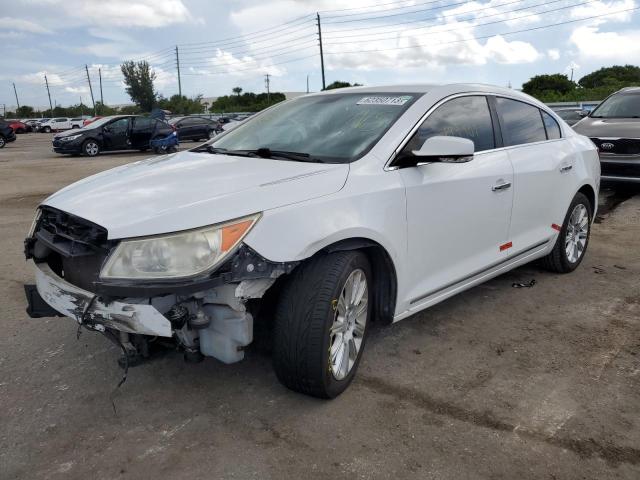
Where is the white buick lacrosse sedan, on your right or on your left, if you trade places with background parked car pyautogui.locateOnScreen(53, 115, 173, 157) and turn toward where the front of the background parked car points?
on your left

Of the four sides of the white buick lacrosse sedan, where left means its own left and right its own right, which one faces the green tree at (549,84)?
back

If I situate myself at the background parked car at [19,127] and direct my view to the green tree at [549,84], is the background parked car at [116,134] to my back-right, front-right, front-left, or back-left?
front-right

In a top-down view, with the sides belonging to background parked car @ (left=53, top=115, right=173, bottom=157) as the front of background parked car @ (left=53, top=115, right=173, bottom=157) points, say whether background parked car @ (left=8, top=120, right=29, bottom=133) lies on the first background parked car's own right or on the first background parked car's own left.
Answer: on the first background parked car's own right

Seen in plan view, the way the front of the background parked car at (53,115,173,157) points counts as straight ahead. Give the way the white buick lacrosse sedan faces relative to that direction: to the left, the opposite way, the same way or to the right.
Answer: the same way

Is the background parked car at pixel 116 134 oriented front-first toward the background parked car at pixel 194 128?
no

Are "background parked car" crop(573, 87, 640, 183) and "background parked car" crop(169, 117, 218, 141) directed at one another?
no

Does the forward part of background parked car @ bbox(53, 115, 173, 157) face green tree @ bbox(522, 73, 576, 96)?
no

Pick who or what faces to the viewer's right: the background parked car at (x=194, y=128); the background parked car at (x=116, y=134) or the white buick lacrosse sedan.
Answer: the background parked car at (x=194, y=128)

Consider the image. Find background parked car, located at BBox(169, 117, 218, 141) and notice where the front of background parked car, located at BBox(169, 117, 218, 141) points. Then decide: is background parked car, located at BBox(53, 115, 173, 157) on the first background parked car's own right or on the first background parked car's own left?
on the first background parked car's own right

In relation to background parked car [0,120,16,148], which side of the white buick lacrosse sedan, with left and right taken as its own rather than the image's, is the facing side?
right

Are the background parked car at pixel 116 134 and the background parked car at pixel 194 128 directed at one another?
no

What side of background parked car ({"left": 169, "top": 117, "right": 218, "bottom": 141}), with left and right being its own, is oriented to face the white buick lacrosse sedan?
right

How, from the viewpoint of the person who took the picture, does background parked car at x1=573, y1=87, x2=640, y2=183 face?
facing the viewer and to the left of the viewer

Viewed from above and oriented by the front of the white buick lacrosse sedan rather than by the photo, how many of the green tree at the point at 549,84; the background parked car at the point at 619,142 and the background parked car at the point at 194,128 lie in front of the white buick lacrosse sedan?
0
